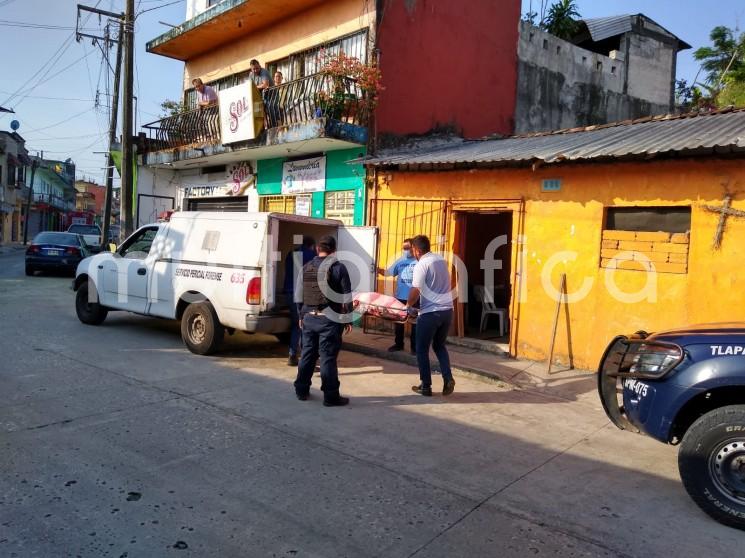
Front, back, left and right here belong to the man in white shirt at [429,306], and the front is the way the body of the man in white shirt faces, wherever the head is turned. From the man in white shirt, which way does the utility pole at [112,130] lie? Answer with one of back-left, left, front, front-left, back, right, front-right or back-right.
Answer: front

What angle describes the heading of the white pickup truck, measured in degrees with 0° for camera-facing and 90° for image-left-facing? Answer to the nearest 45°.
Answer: approximately 135°

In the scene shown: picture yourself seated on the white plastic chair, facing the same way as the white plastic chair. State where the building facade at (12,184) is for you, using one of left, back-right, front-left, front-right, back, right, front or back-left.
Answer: back

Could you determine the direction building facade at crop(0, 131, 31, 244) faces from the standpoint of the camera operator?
facing the viewer and to the right of the viewer

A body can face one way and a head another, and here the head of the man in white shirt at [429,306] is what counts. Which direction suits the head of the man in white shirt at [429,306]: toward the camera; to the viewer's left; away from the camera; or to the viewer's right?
to the viewer's left

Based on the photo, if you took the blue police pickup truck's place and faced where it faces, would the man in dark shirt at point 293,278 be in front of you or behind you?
in front

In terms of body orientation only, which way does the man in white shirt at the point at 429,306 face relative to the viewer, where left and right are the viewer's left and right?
facing away from the viewer and to the left of the viewer

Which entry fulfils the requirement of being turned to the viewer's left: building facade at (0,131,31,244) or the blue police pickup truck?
the blue police pickup truck

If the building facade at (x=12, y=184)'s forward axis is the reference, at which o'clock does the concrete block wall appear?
The concrete block wall is roughly at 1 o'clock from the building facade.

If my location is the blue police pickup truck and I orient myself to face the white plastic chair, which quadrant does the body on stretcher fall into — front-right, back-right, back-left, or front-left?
front-left

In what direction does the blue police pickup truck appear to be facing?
to the viewer's left

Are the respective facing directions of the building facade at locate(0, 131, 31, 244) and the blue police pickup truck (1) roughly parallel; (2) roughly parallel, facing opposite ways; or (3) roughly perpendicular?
roughly parallel, facing opposite ways
